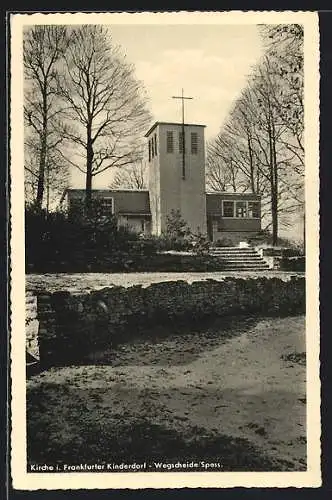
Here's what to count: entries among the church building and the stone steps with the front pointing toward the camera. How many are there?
2

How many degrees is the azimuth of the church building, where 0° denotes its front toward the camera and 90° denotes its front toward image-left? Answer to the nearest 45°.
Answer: approximately 0°

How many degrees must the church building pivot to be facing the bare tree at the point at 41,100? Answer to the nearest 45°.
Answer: approximately 90° to its right
